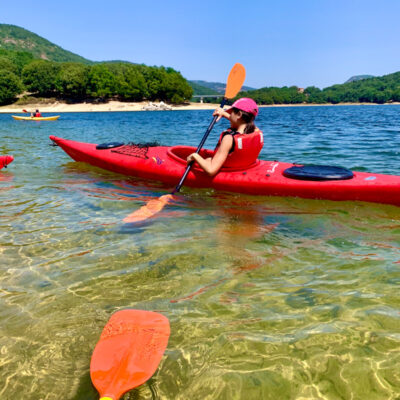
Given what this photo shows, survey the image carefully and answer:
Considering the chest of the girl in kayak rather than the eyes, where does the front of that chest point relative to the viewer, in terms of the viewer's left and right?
facing away from the viewer and to the left of the viewer

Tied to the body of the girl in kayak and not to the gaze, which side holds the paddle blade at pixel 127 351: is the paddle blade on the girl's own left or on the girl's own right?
on the girl's own left

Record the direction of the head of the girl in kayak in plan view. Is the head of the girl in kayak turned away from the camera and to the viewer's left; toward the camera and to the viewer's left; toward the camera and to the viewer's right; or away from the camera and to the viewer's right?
away from the camera and to the viewer's left
